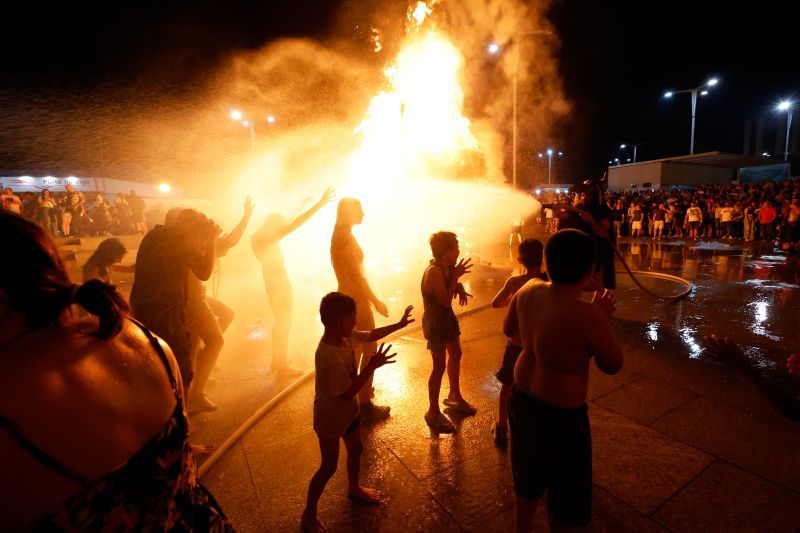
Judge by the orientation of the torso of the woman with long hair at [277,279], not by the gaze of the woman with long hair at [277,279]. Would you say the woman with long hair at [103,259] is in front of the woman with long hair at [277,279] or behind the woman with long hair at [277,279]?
behind

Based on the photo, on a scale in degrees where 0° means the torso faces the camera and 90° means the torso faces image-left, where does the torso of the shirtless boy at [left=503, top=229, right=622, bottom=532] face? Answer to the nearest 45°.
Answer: approximately 225°

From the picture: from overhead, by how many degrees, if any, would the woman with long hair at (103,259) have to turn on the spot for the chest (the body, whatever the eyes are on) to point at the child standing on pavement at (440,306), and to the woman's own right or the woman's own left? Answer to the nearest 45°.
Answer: approximately 45° to the woman's own right

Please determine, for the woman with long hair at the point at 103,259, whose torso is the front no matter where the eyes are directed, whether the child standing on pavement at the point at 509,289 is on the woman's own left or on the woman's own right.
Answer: on the woman's own right
